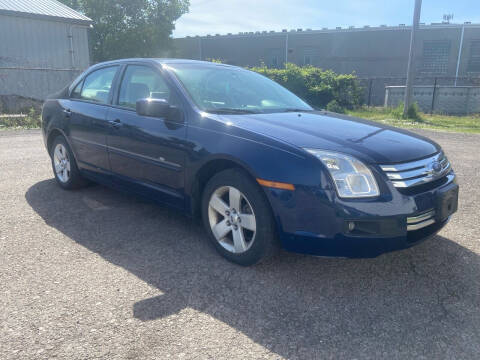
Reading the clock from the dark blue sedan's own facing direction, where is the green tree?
The green tree is roughly at 7 o'clock from the dark blue sedan.

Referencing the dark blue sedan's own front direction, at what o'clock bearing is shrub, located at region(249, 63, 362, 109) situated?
The shrub is roughly at 8 o'clock from the dark blue sedan.

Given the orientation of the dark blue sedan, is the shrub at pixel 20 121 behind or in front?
behind

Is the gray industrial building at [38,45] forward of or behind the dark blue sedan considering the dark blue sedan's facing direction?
behind

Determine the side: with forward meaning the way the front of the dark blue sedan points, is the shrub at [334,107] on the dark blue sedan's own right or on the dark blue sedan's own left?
on the dark blue sedan's own left
